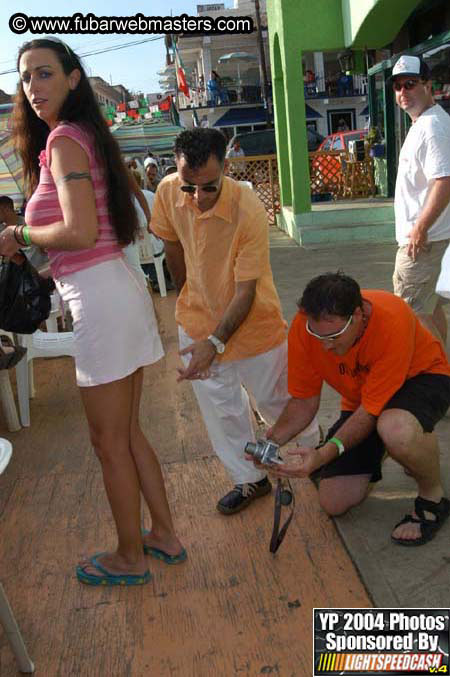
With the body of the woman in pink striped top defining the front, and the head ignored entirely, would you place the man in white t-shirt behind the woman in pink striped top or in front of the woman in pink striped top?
behind

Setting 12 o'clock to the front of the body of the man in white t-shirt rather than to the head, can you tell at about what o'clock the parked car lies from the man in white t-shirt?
The parked car is roughly at 4 o'clock from the man in white t-shirt.

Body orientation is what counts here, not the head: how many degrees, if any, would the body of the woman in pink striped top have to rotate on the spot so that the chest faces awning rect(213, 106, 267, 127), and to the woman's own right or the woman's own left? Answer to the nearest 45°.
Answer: approximately 90° to the woman's own right

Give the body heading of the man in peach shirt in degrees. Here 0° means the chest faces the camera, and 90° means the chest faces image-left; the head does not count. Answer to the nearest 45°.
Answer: approximately 45°

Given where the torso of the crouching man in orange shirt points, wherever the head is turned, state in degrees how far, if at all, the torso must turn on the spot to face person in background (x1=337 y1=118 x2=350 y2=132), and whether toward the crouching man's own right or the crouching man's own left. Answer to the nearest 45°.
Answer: approximately 135° to the crouching man's own right
